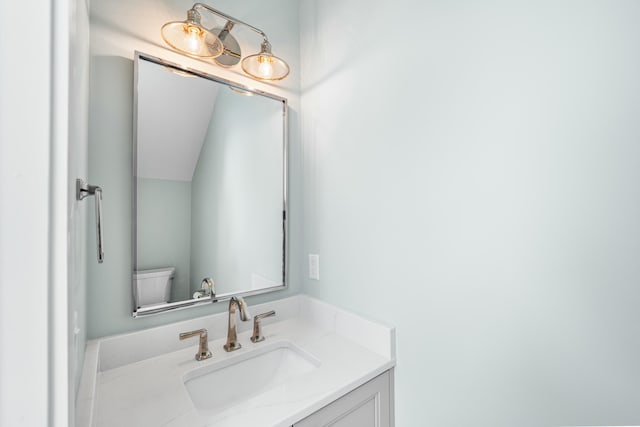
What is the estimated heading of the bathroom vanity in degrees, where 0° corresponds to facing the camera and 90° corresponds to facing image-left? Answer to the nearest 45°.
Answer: approximately 315°

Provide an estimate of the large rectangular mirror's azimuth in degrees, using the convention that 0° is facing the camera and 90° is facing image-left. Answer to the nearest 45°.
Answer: approximately 315°
